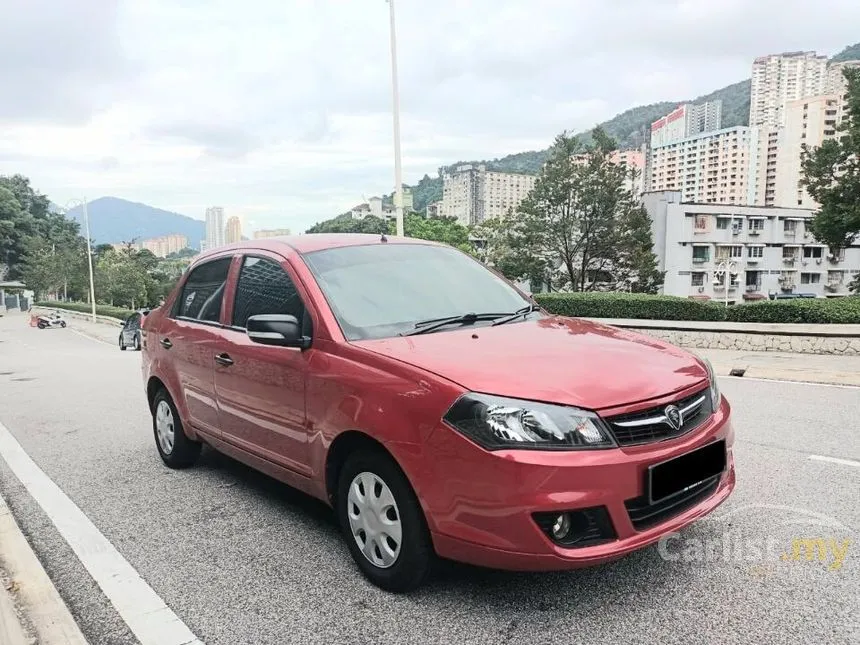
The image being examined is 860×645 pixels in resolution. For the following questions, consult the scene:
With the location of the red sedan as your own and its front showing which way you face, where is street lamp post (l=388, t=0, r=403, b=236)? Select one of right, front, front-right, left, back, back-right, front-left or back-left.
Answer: back-left

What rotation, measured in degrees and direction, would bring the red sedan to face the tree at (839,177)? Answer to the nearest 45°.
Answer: approximately 90° to its left

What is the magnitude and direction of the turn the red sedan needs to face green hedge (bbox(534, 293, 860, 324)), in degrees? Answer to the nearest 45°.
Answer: approximately 90° to its left

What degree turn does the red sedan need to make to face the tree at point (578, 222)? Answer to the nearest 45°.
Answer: approximately 135° to its left

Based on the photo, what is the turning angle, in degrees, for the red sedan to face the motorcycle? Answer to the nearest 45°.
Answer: approximately 180°

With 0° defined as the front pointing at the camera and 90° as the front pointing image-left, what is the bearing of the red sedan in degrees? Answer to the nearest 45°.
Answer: approximately 315°

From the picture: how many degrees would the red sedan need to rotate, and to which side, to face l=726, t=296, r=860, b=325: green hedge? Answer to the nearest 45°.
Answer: approximately 90° to its left
